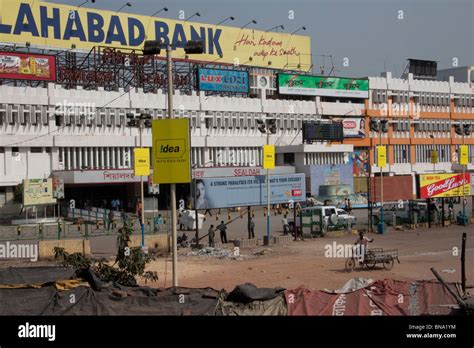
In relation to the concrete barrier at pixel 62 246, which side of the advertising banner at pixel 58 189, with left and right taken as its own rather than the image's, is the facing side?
front

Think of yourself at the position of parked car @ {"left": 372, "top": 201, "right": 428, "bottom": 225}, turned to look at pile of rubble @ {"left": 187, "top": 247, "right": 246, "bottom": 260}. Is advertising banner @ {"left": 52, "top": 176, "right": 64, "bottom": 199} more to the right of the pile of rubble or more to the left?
right

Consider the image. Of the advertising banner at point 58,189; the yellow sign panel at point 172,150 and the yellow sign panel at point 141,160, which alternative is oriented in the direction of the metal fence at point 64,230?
the advertising banner

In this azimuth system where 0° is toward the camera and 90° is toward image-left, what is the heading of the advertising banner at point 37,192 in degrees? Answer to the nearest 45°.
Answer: approximately 0°

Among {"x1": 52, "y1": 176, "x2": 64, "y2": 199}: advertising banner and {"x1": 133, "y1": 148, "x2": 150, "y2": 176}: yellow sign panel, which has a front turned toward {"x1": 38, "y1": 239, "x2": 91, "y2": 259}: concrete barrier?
the advertising banner

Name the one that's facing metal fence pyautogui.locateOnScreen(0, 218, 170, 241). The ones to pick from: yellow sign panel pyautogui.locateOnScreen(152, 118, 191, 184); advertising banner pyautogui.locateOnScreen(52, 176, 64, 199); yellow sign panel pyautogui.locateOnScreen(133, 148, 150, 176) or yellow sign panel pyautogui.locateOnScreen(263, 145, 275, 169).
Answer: the advertising banner

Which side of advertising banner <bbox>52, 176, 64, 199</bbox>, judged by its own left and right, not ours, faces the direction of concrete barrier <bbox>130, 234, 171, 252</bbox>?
front

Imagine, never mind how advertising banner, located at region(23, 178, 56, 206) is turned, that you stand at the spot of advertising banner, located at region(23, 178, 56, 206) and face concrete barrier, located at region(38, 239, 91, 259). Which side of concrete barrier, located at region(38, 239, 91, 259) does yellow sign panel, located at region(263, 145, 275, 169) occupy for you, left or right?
left

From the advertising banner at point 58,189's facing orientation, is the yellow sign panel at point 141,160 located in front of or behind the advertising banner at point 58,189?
in front

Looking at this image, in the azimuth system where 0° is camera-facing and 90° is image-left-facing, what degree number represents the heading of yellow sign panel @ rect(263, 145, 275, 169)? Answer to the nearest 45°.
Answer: approximately 0°

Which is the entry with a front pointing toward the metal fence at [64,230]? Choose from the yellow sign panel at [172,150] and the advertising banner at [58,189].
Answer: the advertising banner
